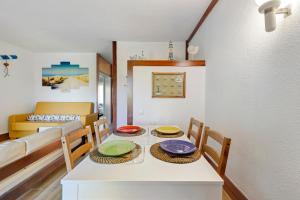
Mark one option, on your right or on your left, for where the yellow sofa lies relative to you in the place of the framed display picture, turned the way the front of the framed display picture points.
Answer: on your right

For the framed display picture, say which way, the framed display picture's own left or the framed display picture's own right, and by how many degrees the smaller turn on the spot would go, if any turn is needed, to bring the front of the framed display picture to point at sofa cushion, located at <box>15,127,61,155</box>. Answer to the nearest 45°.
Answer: approximately 45° to the framed display picture's own right

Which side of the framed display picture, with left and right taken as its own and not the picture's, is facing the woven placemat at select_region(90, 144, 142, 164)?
front

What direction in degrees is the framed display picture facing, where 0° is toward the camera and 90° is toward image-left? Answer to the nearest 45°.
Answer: approximately 0°

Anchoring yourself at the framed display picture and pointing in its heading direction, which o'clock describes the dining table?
The dining table is roughly at 12 o'clock from the framed display picture.

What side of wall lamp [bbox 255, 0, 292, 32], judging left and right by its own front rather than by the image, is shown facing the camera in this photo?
left

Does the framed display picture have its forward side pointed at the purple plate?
yes

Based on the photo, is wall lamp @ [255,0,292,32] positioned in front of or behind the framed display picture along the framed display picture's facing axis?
in front

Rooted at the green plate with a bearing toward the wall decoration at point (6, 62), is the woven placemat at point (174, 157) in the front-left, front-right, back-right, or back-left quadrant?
back-right

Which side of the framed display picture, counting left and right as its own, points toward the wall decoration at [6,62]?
right

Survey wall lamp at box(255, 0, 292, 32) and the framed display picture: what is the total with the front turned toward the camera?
1
